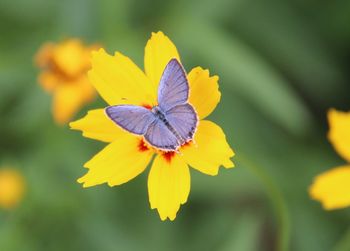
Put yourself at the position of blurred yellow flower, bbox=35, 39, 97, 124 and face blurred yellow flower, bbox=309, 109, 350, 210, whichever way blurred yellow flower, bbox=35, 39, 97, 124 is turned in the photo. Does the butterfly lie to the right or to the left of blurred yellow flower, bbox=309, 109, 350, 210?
right

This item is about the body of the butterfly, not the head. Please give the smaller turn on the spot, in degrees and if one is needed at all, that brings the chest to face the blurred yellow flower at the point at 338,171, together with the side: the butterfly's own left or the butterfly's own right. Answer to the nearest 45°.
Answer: approximately 90° to the butterfly's own right

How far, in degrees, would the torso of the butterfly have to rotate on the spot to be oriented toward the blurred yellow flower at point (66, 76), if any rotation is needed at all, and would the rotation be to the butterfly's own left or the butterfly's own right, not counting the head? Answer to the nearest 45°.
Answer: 0° — it already faces it

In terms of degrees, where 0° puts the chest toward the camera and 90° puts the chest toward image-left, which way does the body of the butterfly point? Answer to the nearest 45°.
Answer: approximately 135°
